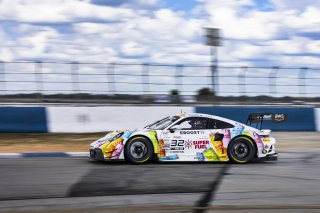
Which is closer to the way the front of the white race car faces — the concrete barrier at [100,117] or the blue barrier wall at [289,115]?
the concrete barrier

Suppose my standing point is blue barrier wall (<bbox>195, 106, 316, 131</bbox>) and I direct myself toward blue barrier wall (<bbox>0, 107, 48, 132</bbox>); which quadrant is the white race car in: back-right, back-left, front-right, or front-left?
front-left

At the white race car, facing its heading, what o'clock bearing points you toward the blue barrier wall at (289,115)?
The blue barrier wall is roughly at 4 o'clock from the white race car.

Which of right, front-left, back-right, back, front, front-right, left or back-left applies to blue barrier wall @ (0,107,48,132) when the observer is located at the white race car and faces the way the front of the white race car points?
front-right

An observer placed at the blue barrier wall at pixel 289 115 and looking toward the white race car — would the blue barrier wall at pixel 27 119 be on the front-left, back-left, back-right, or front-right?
front-right

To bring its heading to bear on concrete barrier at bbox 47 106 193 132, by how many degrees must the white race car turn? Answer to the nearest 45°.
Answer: approximately 45° to its right

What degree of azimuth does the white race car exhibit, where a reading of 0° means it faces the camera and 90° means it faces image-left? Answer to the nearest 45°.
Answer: approximately 90°
